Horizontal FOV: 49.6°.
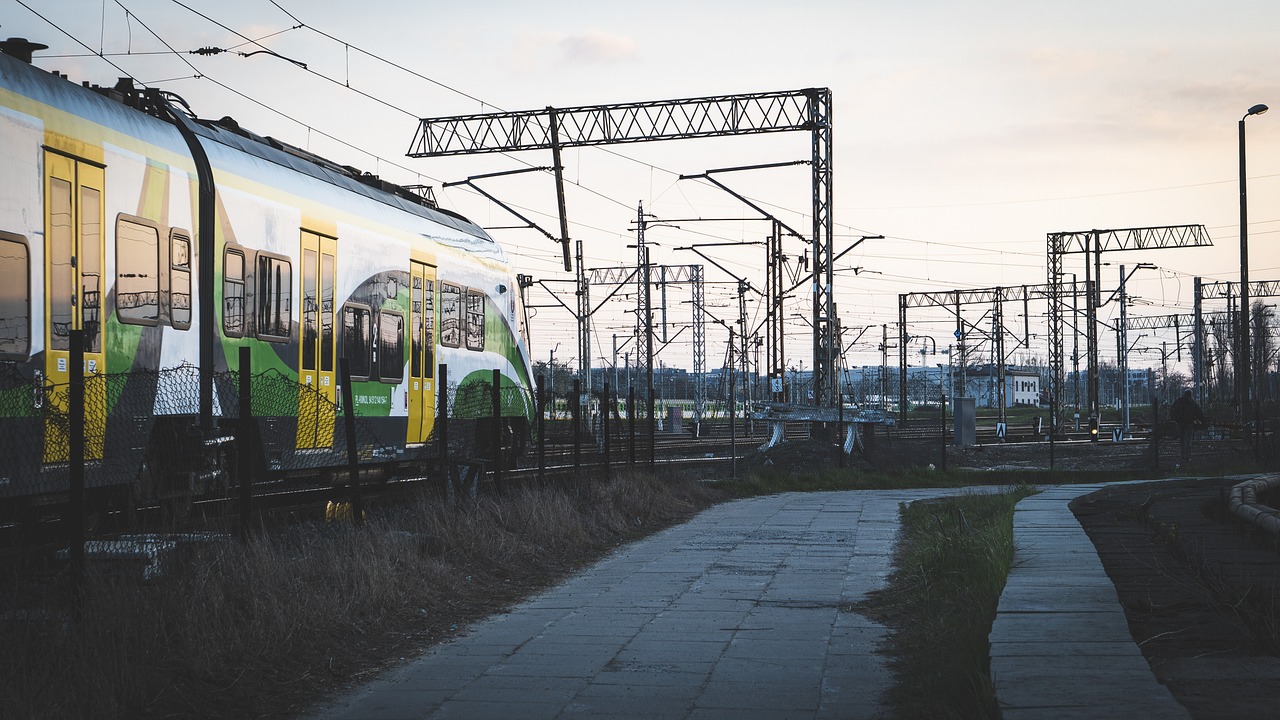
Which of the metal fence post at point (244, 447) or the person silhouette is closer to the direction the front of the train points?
the person silhouette

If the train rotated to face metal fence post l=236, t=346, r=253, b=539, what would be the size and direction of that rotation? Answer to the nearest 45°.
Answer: approximately 135° to its right

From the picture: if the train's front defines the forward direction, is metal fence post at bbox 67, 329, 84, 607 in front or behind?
behind

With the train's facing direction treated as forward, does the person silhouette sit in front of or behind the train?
in front

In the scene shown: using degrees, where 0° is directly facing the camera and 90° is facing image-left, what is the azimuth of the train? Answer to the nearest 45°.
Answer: approximately 225°
